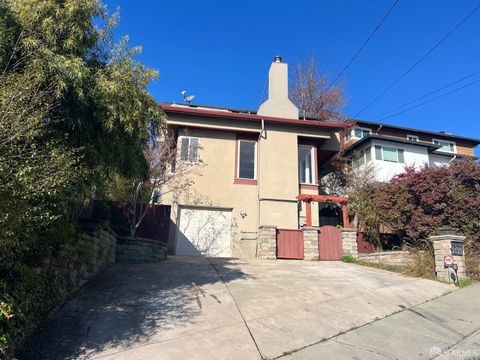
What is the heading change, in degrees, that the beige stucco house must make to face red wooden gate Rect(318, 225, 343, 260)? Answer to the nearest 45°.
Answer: approximately 90° to its left

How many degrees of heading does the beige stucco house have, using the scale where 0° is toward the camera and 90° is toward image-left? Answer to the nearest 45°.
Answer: approximately 0°

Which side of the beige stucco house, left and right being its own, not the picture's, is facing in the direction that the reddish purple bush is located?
left

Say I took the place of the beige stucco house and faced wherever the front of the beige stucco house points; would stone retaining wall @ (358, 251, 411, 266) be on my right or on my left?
on my left

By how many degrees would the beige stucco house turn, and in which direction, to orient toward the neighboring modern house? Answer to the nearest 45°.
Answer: approximately 135° to its left

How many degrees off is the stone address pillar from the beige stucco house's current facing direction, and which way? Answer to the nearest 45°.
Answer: approximately 45° to its left
